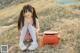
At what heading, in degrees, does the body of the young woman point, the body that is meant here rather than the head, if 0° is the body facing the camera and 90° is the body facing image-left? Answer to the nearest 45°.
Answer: approximately 0°
